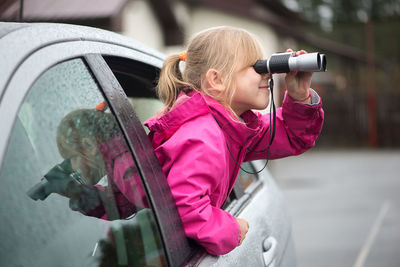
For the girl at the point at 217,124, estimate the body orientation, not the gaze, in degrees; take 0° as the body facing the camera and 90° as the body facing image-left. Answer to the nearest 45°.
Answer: approximately 270°

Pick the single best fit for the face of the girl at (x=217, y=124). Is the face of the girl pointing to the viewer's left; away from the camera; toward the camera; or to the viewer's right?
to the viewer's right
